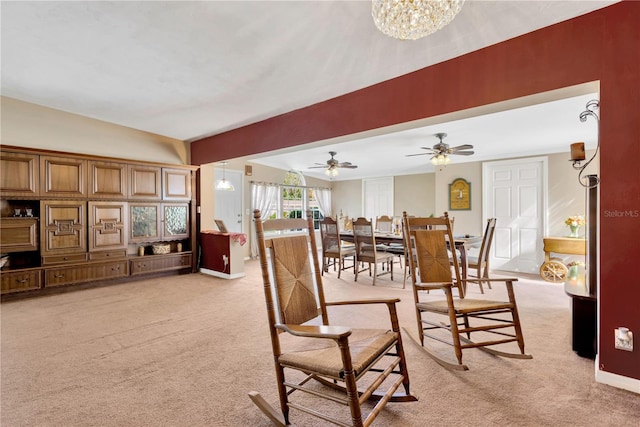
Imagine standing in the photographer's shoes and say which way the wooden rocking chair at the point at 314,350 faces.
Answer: facing the viewer and to the right of the viewer

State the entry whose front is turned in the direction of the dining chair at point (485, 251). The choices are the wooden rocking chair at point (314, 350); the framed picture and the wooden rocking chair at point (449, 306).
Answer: the framed picture

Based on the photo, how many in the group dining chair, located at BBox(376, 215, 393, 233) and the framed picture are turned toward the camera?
2

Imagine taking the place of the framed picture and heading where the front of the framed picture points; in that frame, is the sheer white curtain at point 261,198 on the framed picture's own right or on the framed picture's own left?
on the framed picture's own right

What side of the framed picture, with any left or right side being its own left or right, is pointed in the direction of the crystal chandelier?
front

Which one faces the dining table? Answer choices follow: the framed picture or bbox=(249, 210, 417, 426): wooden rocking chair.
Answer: the framed picture

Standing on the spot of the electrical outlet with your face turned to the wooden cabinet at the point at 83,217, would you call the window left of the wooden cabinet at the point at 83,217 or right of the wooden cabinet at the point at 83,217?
right

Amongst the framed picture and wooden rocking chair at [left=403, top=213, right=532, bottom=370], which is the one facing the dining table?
the framed picture

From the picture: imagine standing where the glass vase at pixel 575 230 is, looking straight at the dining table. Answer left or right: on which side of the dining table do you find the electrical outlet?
left

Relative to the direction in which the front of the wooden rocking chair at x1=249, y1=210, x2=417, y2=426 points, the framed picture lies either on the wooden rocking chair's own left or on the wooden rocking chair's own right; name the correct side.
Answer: on the wooden rocking chair's own left

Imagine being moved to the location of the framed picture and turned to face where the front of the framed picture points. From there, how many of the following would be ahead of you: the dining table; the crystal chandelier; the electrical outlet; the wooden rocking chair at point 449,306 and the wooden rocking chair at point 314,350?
5

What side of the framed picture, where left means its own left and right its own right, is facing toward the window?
right

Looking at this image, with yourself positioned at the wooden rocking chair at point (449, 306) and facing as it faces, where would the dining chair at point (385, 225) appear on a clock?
The dining chair is roughly at 7 o'clock from the wooden rocking chair.
